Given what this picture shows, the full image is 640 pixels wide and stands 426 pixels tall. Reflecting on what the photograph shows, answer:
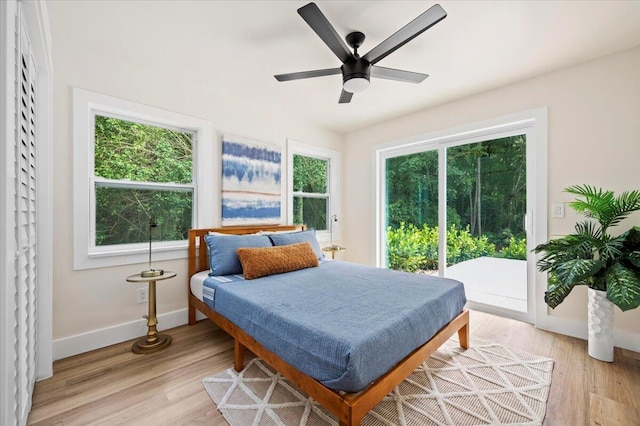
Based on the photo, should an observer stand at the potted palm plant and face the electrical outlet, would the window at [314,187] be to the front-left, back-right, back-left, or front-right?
front-right

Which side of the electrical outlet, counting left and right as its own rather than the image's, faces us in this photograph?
front

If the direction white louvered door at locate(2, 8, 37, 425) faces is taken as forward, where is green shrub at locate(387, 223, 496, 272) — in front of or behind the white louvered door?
in front

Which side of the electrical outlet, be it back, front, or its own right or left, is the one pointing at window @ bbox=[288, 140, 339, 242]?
left

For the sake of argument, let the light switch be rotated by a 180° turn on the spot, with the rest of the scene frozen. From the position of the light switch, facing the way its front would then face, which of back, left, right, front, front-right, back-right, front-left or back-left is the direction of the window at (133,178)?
back-left

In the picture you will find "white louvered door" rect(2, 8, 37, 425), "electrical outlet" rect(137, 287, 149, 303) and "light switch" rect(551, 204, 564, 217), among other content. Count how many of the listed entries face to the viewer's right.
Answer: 1

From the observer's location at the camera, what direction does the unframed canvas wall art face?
facing the viewer and to the right of the viewer

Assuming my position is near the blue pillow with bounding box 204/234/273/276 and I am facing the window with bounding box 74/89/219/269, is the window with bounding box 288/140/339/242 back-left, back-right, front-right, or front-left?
back-right

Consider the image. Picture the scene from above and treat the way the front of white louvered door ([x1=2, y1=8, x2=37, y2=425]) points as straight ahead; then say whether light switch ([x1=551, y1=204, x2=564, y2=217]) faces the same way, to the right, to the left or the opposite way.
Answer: the opposite way

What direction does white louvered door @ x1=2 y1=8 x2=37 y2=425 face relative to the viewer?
to the viewer's right

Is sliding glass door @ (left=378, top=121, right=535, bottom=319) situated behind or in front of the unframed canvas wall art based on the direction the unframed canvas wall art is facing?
in front

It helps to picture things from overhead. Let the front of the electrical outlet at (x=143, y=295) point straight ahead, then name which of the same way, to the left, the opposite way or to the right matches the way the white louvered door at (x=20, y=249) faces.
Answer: to the left

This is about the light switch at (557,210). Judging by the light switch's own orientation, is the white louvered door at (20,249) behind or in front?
in front

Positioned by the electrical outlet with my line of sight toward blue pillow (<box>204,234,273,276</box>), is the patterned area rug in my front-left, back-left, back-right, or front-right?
front-right

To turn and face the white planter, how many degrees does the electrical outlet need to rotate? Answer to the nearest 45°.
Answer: approximately 45° to its left
